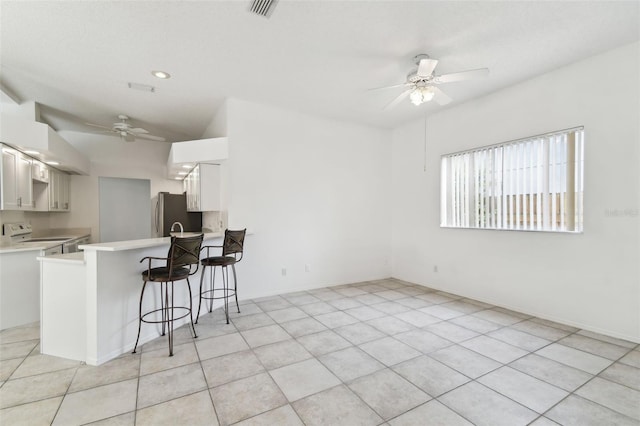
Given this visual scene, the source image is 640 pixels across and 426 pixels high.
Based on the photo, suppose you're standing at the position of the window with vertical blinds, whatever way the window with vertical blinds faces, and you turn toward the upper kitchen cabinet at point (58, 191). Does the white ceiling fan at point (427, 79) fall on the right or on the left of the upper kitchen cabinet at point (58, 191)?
left

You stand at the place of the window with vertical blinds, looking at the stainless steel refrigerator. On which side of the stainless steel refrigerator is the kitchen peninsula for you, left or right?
left

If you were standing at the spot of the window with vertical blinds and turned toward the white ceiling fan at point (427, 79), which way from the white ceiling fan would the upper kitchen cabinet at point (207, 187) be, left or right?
right

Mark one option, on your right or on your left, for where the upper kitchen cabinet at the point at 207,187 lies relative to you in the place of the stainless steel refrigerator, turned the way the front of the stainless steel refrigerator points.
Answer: on your left

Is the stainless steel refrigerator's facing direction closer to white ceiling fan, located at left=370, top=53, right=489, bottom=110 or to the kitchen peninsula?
the kitchen peninsula

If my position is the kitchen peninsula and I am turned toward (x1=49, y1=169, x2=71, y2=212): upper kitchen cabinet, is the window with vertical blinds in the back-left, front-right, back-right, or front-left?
back-right

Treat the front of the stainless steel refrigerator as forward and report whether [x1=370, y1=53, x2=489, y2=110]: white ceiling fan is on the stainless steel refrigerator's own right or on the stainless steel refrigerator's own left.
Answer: on the stainless steel refrigerator's own left

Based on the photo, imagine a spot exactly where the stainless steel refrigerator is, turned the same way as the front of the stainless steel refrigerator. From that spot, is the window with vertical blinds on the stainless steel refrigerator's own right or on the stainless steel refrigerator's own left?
on the stainless steel refrigerator's own left
